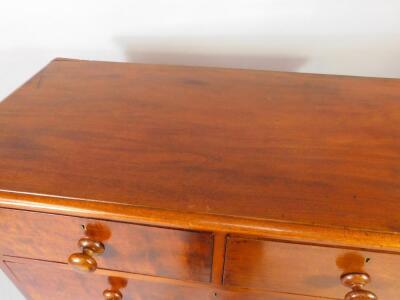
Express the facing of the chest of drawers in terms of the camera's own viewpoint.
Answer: facing the viewer
